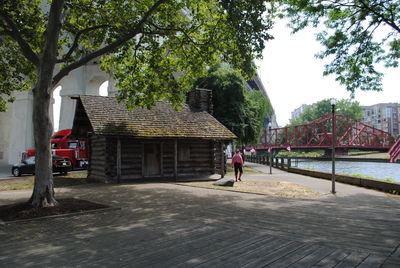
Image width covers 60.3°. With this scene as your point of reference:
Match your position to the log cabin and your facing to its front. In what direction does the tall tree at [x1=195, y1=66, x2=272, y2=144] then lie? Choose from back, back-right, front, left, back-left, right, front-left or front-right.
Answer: back-left

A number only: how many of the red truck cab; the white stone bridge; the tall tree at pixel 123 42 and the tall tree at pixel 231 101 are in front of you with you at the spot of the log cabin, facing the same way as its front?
1

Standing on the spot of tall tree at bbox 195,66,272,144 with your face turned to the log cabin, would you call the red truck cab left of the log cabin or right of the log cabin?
right

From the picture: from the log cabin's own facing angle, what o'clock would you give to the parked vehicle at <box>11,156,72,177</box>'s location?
The parked vehicle is roughly at 4 o'clock from the log cabin.

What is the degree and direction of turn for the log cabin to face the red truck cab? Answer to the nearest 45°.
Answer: approximately 135° to its right

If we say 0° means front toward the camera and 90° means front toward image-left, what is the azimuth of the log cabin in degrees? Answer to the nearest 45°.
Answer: approximately 0°

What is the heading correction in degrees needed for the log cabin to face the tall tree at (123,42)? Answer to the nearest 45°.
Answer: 0° — it already faces it
